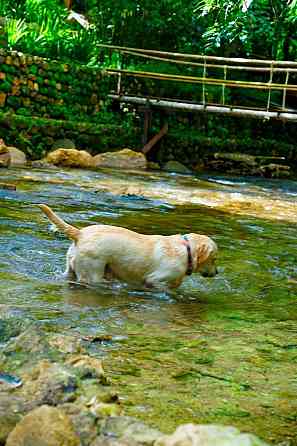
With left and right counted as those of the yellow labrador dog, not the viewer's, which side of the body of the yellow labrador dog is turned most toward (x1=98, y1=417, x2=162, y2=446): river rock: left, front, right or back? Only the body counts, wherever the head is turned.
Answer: right

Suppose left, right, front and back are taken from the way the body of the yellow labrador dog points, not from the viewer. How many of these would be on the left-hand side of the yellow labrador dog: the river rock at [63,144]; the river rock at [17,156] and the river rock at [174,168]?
3

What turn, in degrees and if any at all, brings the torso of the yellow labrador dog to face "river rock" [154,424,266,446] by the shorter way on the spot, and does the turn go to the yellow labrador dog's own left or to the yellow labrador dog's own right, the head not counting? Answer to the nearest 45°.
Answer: approximately 90° to the yellow labrador dog's own right

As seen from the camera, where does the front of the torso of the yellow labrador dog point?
to the viewer's right

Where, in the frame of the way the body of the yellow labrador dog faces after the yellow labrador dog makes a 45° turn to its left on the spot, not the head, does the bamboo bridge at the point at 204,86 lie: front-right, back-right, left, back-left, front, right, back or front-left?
front-left

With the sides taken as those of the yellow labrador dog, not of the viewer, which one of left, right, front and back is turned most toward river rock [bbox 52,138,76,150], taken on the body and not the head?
left

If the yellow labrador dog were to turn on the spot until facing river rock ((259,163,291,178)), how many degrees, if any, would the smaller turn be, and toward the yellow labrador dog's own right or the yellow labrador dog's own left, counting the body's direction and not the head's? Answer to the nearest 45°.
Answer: approximately 90° to the yellow labrador dog's own left

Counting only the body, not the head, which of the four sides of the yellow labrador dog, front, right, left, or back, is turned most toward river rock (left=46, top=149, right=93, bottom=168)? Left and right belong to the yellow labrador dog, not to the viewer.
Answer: left

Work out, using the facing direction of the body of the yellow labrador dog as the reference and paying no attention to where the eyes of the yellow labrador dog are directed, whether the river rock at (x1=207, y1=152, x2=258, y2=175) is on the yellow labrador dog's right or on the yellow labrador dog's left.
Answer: on the yellow labrador dog's left

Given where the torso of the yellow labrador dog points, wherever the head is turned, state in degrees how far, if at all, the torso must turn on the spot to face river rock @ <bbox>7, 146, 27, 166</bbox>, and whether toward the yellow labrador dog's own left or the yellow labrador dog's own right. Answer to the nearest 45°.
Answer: approximately 90° to the yellow labrador dog's own left
